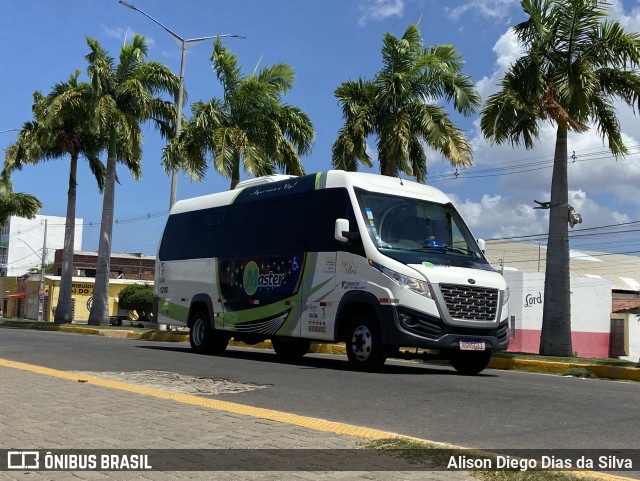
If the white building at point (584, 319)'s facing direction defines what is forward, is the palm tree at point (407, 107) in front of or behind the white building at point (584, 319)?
in front

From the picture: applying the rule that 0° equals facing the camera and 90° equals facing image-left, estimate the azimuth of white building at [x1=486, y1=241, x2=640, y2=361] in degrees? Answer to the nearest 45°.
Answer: approximately 0°

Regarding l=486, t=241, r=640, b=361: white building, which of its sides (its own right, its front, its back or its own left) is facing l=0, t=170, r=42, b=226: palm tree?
right

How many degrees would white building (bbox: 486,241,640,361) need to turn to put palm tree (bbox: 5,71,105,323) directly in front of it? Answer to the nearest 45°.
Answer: approximately 45° to its right

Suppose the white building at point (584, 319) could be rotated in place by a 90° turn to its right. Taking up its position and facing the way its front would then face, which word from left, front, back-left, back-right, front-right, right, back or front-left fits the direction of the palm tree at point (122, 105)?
front-left

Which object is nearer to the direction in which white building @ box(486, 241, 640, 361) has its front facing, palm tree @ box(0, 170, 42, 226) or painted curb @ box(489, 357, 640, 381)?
the painted curb

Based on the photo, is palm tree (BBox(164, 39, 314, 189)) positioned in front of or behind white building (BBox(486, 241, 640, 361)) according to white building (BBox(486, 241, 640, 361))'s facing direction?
in front

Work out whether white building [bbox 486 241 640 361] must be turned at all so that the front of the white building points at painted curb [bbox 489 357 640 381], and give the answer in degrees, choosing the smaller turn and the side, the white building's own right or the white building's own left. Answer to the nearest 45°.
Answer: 0° — it already faces it

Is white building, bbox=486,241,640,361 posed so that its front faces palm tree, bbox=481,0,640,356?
yes
